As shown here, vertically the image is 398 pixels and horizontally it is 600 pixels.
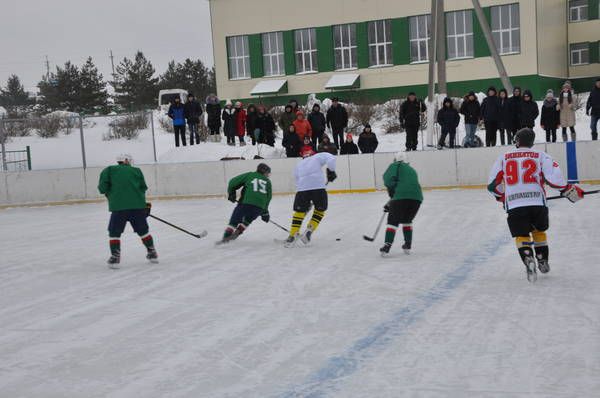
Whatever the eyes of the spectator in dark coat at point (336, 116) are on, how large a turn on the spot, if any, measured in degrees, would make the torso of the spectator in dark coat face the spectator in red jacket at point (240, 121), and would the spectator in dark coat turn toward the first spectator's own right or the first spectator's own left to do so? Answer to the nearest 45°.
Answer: approximately 135° to the first spectator's own right

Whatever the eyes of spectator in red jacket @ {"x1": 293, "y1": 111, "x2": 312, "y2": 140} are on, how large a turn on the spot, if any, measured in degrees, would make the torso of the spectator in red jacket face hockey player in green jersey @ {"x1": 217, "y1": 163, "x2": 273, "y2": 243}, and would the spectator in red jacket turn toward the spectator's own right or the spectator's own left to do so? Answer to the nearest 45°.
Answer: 0° — they already face them

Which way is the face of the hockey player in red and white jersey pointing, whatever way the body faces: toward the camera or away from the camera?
away from the camera

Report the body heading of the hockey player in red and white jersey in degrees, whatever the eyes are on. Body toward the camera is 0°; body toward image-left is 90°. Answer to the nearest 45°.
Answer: approximately 180°

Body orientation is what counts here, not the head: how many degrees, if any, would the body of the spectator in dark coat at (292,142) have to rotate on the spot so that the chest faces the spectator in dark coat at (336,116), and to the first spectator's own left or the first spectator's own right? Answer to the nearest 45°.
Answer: approximately 90° to the first spectator's own left

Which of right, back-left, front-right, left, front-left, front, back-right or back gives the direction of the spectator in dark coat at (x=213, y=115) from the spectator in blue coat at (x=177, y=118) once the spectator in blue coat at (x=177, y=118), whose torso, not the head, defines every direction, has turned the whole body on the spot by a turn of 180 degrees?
front-right
